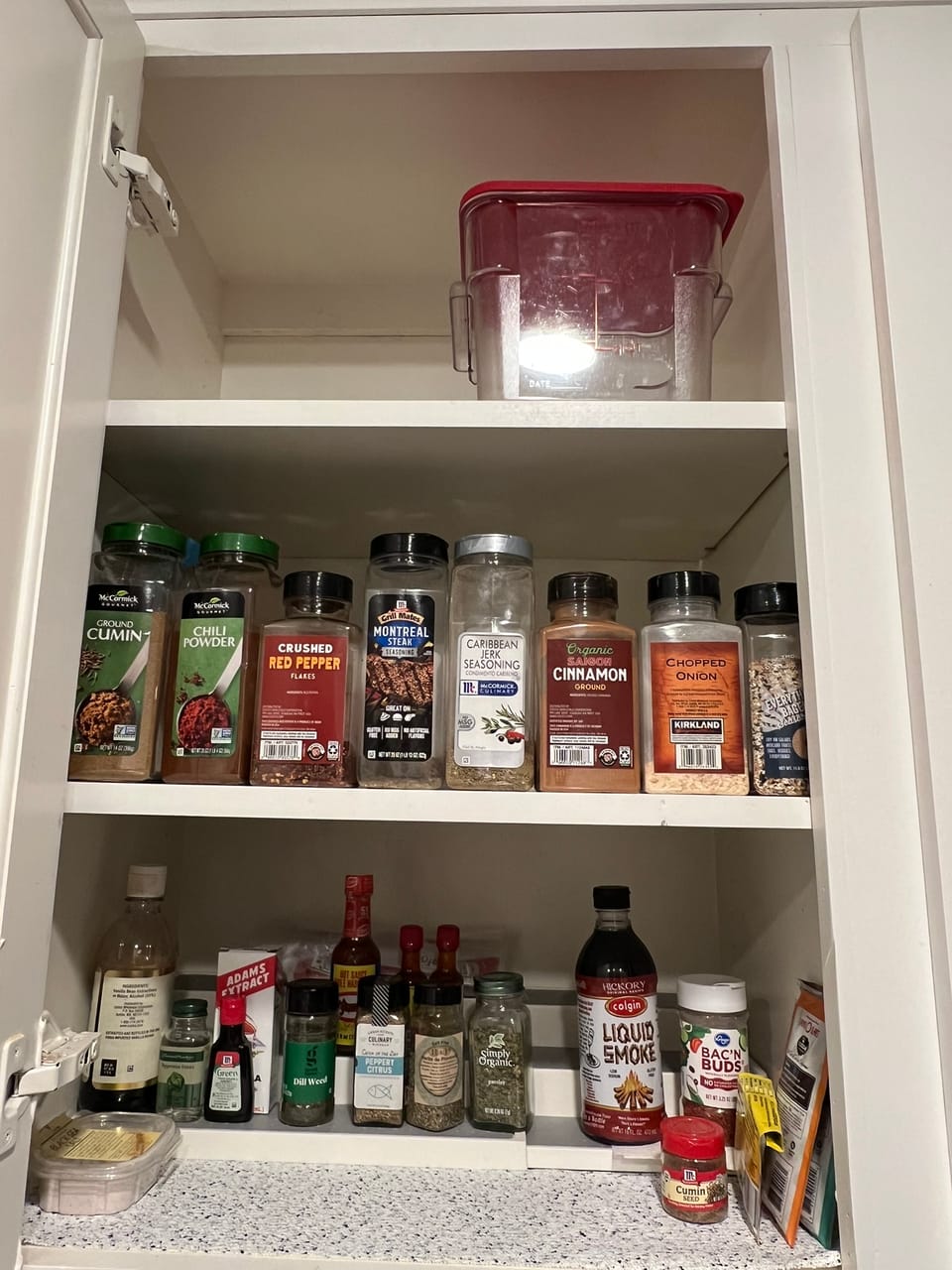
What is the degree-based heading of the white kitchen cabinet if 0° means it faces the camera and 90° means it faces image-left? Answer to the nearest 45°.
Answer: approximately 0°
